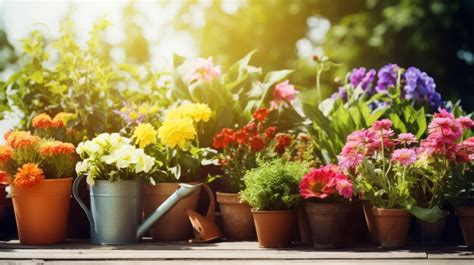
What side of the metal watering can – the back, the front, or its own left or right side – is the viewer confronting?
right

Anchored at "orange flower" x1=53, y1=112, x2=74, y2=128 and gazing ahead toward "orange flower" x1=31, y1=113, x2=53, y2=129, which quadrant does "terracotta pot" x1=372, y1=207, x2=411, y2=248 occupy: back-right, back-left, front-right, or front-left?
back-left

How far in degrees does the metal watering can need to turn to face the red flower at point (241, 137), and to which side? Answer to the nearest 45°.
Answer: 0° — it already faces it

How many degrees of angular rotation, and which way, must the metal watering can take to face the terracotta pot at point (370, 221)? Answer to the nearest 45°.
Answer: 0° — it already faces it

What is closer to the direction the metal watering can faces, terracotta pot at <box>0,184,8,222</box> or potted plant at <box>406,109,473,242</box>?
the potted plant

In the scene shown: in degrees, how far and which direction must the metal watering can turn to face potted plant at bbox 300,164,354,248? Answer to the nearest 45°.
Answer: approximately 45° to its right

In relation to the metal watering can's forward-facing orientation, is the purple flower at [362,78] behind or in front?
in front

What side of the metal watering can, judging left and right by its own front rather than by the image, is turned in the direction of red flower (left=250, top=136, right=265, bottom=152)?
front

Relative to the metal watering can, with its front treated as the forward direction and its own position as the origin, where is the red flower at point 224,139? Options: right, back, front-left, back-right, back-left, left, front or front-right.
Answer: front

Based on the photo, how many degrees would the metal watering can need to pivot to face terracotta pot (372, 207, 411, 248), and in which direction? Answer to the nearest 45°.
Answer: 0° — it already faces it

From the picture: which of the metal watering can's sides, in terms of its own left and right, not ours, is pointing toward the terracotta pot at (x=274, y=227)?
front
